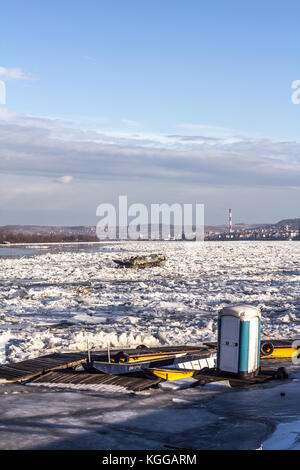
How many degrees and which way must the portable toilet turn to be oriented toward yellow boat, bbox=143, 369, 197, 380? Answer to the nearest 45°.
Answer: approximately 45° to its right

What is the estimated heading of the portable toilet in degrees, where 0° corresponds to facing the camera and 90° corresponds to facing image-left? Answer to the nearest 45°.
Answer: approximately 45°

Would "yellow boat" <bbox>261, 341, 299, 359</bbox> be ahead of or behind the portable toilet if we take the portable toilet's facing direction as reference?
behind

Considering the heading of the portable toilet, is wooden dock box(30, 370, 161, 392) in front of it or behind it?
in front

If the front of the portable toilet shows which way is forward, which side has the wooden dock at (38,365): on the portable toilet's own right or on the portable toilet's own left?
on the portable toilet's own right
